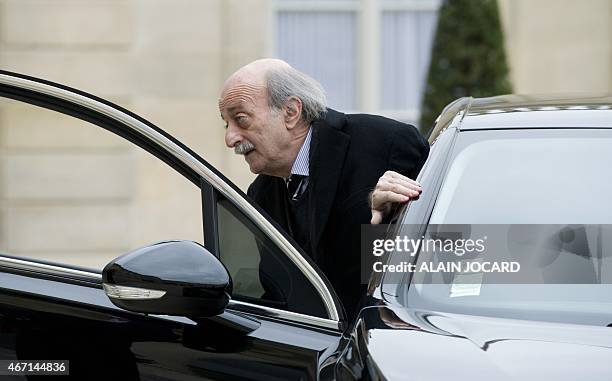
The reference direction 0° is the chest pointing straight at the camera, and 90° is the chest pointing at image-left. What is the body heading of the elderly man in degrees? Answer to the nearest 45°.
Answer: approximately 45°

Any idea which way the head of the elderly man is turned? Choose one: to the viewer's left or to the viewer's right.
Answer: to the viewer's left
